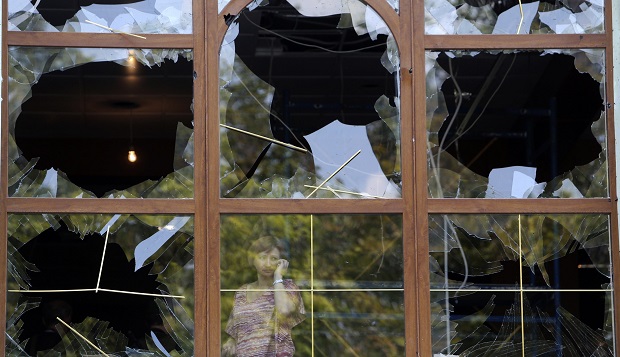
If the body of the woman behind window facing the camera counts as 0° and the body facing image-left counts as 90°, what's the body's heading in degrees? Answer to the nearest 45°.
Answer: approximately 0°
